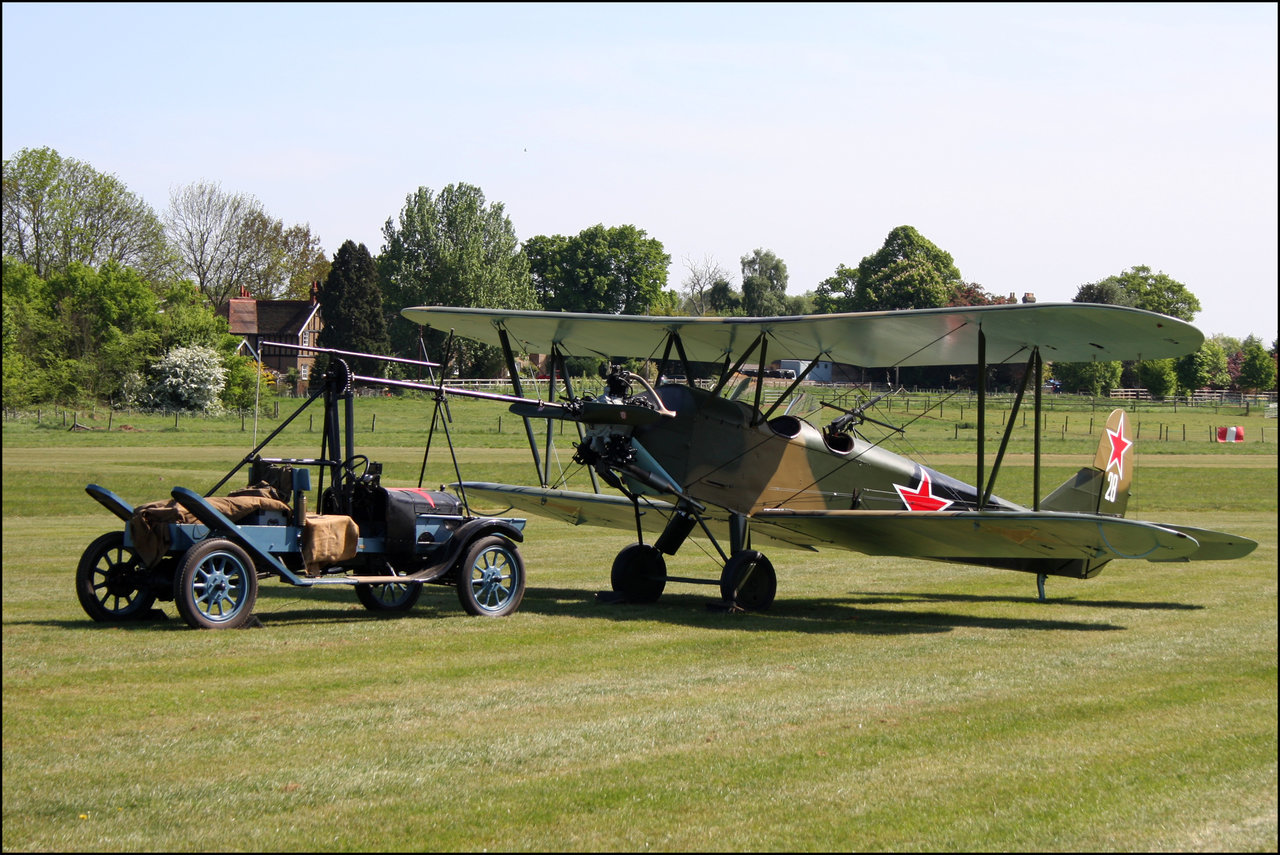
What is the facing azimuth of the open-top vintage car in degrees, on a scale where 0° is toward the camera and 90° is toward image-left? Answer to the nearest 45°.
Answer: approximately 225°

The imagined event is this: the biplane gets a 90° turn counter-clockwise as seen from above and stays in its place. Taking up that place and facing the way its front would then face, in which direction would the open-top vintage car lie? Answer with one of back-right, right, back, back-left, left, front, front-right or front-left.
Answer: right

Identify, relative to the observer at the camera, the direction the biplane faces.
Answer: facing the viewer and to the left of the viewer
